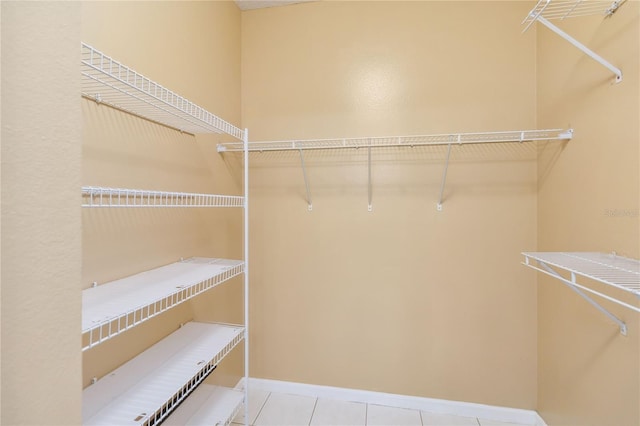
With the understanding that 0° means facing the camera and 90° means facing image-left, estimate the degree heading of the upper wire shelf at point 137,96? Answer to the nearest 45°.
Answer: approximately 315°

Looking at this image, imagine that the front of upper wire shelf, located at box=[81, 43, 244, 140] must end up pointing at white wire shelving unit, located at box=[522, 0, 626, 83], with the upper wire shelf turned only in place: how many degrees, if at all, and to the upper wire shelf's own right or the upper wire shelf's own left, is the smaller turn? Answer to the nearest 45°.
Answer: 0° — it already faces it

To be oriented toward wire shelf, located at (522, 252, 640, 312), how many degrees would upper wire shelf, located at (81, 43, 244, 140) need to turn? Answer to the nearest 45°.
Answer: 0° — it already faces it
